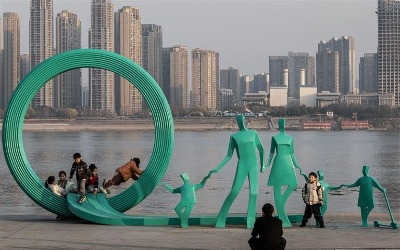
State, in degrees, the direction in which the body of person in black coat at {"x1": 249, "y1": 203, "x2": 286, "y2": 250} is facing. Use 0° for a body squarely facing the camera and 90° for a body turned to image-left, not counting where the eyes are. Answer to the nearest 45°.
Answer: approximately 180°

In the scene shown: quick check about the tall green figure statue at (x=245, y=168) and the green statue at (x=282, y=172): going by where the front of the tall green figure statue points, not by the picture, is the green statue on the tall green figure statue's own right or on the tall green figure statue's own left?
on the tall green figure statue's own left

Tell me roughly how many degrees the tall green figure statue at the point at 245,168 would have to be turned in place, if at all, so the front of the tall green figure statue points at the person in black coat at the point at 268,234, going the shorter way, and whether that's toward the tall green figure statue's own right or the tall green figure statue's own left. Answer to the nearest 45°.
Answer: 0° — it already faces them

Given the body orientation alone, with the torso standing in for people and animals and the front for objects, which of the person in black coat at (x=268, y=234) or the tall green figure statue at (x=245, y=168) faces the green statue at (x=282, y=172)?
the person in black coat

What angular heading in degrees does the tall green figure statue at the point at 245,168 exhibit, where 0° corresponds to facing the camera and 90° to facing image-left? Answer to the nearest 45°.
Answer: approximately 0°

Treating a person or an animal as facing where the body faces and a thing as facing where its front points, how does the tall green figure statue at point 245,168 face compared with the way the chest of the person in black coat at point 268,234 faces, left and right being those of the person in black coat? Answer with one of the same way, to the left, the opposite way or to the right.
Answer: the opposite way

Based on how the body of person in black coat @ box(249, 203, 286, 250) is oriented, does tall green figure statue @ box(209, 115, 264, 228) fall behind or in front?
in front
